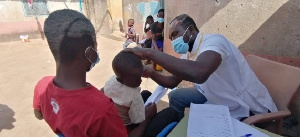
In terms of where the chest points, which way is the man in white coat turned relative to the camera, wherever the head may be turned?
to the viewer's left

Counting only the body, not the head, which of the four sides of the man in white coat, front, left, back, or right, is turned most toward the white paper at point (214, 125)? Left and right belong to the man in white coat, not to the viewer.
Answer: left

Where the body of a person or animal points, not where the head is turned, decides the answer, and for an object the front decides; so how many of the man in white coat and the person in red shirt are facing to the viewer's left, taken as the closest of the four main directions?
1

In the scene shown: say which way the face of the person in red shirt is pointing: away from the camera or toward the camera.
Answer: away from the camera

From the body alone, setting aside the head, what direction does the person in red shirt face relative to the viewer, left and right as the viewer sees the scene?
facing away from the viewer and to the right of the viewer

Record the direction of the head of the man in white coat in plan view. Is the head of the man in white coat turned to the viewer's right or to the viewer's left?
to the viewer's left

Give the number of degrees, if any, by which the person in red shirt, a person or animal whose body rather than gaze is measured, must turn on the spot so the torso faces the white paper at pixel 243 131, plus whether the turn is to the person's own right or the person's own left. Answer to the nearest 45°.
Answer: approximately 45° to the person's own right

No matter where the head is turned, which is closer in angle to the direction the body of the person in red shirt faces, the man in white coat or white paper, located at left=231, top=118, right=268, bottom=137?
the man in white coat
